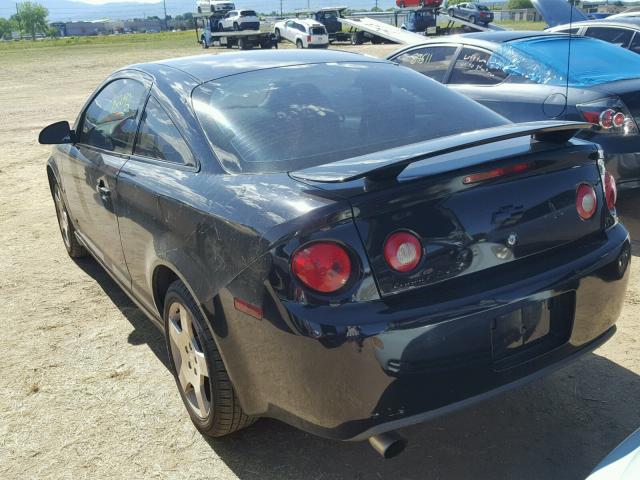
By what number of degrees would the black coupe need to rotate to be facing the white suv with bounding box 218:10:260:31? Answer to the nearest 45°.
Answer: approximately 45° to its right

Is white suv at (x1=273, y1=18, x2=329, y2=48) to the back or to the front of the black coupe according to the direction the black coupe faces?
to the front

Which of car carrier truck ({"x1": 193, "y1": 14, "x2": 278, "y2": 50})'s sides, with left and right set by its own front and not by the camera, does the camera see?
left

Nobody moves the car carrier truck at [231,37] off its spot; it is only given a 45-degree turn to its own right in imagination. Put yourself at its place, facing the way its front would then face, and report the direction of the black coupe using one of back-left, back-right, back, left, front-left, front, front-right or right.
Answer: back-left

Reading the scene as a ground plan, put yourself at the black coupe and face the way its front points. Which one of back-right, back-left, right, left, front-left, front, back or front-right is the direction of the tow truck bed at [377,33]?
front-right

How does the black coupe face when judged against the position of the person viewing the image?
facing away from the viewer and to the left of the viewer

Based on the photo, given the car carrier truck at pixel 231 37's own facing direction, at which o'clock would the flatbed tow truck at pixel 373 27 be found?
The flatbed tow truck is roughly at 7 o'clock from the car carrier truck.

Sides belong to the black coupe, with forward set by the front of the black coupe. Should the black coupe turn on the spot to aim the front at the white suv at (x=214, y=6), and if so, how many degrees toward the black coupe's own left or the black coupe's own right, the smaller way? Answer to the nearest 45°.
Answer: approximately 45° to the black coupe's own right

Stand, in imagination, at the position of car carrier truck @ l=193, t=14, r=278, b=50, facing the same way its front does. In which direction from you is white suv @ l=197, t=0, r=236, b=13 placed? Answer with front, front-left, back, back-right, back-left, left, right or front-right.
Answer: front
